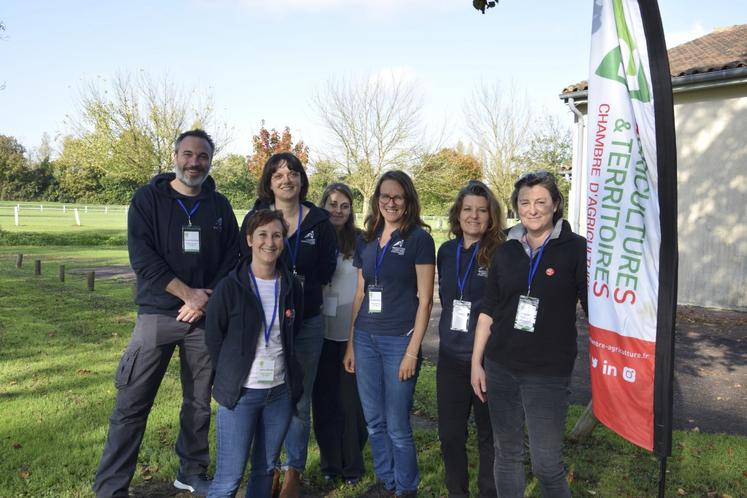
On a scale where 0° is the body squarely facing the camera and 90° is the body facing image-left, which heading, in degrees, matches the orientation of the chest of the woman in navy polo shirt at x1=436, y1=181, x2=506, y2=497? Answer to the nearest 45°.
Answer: approximately 0°

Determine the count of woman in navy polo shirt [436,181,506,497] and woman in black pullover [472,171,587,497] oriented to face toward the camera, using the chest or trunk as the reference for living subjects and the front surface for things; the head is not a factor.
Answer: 2

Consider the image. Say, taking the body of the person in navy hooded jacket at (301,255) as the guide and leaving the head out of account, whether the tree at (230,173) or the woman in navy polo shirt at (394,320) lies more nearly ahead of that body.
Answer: the woman in navy polo shirt

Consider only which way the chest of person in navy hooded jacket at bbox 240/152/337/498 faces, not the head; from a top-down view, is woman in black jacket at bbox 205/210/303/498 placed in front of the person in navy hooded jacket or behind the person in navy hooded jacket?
in front

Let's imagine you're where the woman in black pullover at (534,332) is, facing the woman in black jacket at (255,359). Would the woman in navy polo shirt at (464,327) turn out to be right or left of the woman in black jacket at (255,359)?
right

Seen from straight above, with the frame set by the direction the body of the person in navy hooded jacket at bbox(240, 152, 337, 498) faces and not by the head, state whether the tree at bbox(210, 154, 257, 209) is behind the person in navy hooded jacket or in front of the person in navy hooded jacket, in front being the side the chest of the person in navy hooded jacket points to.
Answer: behind

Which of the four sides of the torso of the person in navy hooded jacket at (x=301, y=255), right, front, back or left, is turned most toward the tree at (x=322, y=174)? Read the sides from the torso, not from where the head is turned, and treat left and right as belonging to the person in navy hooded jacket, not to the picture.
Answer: back

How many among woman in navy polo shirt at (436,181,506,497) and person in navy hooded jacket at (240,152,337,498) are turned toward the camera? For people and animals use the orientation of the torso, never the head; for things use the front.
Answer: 2
